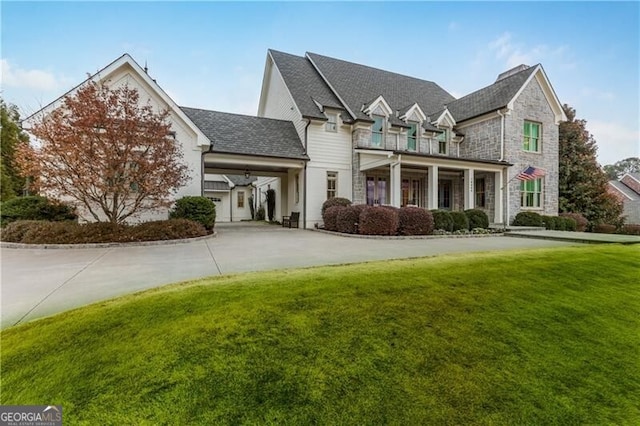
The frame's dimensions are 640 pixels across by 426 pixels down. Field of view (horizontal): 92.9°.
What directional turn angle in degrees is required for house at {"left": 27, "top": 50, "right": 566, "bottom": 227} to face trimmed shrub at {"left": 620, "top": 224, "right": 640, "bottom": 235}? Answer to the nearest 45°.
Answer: approximately 45° to its left

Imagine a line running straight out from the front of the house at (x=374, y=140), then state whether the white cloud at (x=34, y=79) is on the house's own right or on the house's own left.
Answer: on the house's own right

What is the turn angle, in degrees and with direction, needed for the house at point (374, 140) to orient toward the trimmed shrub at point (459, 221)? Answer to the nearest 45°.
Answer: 0° — it already faces it

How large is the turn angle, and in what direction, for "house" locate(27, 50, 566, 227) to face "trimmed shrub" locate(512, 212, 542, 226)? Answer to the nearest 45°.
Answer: approximately 45° to its left

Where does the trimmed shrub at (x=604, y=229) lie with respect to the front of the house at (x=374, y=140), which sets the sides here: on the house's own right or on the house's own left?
on the house's own left

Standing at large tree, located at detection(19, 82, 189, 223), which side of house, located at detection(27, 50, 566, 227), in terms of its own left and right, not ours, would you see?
right

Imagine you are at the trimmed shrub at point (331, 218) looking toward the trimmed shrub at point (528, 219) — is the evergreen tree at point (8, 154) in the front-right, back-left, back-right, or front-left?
back-left

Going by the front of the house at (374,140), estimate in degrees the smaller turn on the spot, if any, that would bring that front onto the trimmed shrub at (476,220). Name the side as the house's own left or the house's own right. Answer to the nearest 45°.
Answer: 0° — it already faces it

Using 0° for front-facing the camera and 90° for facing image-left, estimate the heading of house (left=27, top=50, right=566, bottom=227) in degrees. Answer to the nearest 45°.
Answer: approximately 315°
